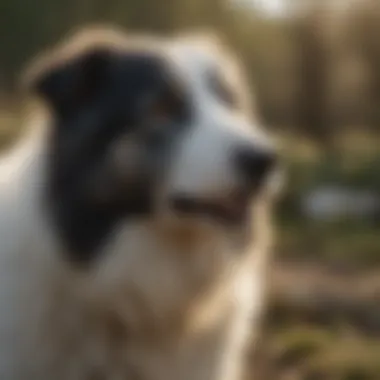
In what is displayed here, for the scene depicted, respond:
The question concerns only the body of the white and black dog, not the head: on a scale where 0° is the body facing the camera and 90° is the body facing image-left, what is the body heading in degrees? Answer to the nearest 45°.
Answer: approximately 315°
